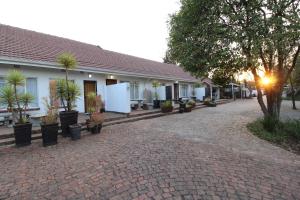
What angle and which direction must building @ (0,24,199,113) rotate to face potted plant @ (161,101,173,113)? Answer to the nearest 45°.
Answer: approximately 45° to its left

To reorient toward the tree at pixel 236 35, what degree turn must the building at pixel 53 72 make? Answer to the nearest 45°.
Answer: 0° — it already faces it

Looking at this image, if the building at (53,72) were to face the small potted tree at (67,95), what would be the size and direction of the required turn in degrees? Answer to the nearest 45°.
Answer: approximately 45° to its right

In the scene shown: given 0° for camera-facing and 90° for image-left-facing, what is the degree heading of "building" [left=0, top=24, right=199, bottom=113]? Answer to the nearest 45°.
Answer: approximately 315°
